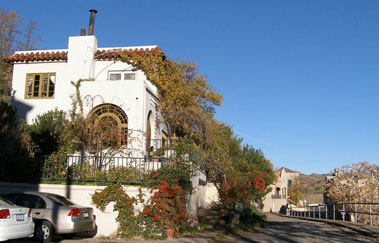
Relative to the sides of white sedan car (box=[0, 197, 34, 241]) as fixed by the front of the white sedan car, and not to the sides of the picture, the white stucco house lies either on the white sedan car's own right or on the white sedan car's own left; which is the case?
on the white sedan car's own right

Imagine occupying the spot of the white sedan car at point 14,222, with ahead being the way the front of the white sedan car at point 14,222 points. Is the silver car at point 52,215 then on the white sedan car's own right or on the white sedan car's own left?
on the white sedan car's own right

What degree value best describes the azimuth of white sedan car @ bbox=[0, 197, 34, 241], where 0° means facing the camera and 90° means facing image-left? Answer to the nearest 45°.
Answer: approximately 135°

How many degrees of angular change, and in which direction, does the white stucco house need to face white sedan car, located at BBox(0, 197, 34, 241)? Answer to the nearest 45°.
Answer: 0° — it already faces it

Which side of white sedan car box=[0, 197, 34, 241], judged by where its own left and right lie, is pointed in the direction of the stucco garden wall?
right

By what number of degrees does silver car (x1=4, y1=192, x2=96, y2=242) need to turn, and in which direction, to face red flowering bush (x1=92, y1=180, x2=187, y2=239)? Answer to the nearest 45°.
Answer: approximately 135° to its right

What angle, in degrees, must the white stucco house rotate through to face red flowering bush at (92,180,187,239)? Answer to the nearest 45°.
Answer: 0° — it already faces it

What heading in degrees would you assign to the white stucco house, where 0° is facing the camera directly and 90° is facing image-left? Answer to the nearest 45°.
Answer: approximately 0°

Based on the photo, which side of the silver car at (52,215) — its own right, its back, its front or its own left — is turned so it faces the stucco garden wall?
right
